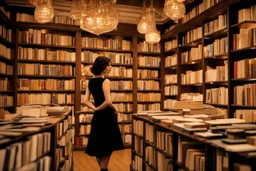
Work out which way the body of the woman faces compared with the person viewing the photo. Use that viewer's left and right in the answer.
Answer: facing away from the viewer and to the right of the viewer

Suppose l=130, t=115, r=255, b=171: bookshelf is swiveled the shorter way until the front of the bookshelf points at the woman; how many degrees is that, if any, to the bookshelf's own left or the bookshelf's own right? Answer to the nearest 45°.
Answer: approximately 90° to the bookshelf's own right

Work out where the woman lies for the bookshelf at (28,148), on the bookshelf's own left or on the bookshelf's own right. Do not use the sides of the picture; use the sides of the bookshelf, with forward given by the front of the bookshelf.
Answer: on the bookshelf's own left

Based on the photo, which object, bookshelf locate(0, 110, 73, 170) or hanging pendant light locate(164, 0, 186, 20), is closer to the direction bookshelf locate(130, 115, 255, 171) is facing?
the bookshelf

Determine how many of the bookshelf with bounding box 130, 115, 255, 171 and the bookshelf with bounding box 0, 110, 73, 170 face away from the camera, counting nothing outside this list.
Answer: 0

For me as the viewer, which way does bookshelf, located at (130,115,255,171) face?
facing the viewer and to the left of the viewer

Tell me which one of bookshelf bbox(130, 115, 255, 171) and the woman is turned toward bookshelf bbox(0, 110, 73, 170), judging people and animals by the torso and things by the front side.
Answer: bookshelf bbox(130, 115, 255, 171)

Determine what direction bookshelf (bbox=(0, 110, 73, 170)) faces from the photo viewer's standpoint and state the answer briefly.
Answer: facing the viewer and to the right of the viewer

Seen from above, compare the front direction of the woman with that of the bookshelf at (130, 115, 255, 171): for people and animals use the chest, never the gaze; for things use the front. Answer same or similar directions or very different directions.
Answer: very different directions

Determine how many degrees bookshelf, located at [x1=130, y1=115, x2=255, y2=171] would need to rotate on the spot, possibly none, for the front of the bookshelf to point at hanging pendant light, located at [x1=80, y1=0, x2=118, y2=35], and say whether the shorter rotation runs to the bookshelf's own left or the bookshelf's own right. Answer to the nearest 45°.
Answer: approximately 90° to the bookshelf's own right
